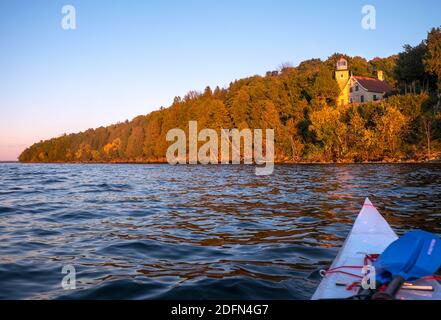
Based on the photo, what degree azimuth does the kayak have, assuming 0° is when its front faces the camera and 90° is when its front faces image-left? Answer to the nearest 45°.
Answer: approximately 180°
